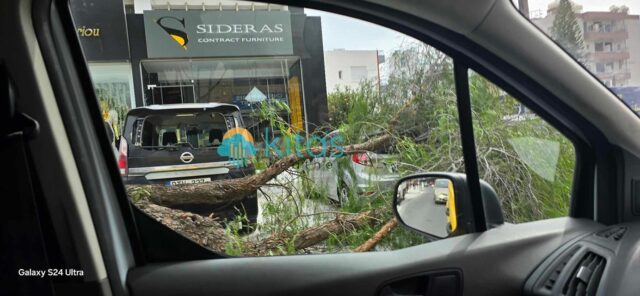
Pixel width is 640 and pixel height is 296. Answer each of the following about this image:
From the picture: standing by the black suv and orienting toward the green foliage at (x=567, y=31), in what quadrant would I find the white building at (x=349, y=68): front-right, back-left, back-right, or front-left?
front-left

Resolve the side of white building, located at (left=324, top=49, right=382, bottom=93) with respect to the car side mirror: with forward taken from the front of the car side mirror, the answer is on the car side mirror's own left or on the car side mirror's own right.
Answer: on the car side mirror's own right

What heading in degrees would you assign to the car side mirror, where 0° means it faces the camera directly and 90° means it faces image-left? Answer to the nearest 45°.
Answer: approximately 45°

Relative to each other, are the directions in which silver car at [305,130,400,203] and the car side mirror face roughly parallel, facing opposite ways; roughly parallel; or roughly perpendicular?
roughly perpendicular

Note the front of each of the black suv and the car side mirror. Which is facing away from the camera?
the black suv

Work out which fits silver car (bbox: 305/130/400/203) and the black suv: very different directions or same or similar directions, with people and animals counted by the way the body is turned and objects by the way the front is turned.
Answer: same or similar directions

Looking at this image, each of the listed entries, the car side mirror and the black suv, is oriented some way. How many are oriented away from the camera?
1

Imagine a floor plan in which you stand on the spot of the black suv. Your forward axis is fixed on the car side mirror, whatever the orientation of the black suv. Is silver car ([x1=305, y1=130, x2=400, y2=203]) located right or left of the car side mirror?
left

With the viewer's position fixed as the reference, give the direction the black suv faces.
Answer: facing away from the viewer

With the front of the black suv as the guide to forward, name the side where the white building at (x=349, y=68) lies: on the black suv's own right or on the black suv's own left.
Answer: on the black suv's own right
